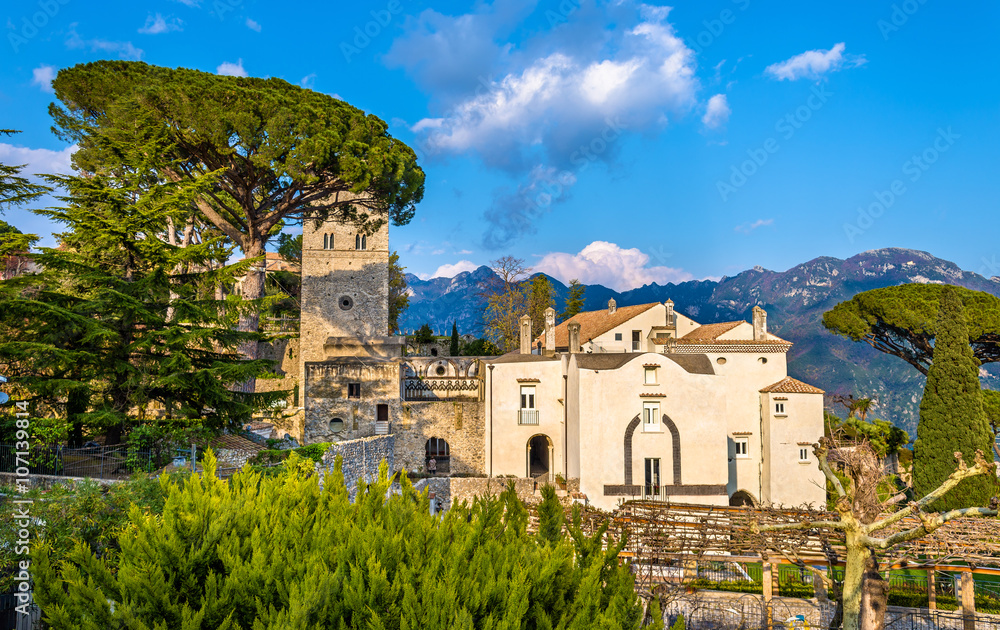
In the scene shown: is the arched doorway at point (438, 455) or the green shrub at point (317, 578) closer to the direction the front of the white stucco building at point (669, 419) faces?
the green shrub

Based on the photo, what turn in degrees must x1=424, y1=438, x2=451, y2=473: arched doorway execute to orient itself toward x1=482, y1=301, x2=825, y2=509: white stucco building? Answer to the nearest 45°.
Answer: approximately 45° to its left

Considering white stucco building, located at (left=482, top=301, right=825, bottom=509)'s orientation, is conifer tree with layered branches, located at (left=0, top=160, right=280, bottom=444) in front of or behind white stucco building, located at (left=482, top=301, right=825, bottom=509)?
in front

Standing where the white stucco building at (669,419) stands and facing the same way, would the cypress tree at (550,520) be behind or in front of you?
in front

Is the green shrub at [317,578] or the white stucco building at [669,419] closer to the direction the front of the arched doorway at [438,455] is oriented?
the green shrub

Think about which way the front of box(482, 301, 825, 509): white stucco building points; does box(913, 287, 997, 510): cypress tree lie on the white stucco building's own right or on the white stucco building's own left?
on the white stucco building's own left

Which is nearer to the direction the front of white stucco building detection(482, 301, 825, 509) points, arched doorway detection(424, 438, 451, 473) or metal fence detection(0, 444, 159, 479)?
the metal fence

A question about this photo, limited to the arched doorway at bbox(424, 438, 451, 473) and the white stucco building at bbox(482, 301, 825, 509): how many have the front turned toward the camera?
2

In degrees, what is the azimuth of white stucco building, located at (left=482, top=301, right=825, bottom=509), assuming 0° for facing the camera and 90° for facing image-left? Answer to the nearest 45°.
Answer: approximately 0°

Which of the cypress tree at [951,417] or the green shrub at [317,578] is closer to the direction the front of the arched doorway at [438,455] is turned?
the green shrub

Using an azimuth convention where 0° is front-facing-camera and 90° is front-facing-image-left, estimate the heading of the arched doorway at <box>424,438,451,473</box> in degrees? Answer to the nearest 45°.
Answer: approximately 0°
